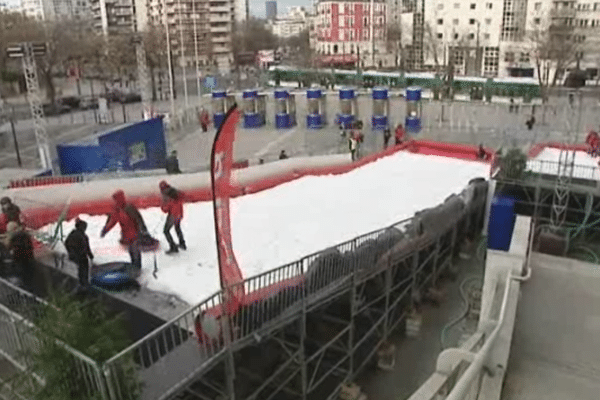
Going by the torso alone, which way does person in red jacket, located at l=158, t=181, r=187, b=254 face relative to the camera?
to the viewer's left
